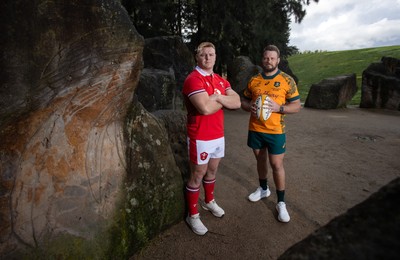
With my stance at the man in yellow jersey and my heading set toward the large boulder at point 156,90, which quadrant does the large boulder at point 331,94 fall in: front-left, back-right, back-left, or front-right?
front-right

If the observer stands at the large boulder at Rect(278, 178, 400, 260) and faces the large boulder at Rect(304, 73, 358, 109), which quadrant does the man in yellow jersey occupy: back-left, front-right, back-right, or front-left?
front-left

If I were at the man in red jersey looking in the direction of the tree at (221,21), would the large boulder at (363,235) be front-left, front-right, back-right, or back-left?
back-right

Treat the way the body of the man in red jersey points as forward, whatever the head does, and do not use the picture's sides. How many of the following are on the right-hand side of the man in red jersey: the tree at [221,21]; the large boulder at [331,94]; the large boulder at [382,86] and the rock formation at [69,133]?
1

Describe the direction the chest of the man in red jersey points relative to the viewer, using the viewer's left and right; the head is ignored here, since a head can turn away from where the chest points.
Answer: facing the viewer and to the right of the viewer

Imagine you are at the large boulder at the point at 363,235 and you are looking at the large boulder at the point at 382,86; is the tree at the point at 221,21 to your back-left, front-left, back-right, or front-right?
front-left

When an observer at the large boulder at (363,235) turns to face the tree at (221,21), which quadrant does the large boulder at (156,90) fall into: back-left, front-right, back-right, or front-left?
front-left

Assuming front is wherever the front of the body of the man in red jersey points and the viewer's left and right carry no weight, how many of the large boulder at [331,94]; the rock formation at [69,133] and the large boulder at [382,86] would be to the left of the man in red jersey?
2

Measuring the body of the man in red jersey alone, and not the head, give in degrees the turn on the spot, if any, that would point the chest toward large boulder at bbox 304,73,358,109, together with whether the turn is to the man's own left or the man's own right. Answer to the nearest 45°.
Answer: approximately 90° to the man's own left

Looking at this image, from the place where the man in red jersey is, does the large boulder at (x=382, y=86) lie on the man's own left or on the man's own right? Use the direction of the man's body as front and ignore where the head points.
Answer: on the man's own left

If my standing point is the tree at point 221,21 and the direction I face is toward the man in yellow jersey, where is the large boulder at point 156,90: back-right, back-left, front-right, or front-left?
front-right

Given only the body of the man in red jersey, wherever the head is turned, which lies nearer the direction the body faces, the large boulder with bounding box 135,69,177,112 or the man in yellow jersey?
the man in yellow jersey

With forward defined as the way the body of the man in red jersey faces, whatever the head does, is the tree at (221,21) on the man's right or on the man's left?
on the man's left
